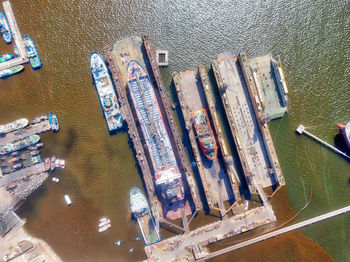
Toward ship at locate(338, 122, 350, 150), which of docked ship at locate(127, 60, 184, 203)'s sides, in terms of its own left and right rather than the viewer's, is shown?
right

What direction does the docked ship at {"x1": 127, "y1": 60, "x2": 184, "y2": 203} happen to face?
away from the camera

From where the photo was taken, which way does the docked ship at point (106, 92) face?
away from the camera

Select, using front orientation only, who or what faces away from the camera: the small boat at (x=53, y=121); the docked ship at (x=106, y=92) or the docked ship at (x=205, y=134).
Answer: the docked ship at (x=106, y=92)

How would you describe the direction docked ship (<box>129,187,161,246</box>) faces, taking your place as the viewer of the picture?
facing away from the viewer
